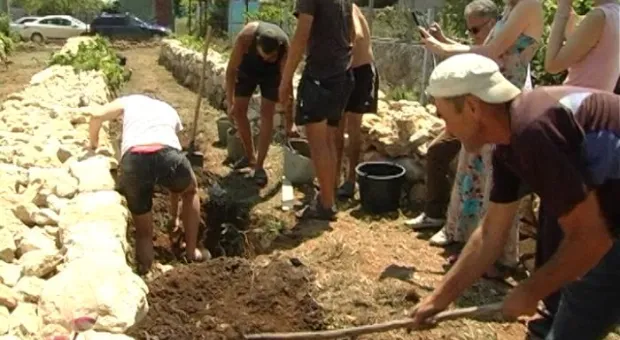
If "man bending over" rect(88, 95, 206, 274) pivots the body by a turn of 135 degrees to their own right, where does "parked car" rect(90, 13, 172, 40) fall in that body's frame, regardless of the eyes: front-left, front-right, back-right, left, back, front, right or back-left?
back-left

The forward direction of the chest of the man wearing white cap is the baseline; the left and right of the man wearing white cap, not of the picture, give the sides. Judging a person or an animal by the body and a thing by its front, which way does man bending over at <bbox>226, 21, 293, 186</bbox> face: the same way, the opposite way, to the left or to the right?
to the left

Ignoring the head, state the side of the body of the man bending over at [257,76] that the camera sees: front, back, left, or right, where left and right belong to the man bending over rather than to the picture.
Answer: front

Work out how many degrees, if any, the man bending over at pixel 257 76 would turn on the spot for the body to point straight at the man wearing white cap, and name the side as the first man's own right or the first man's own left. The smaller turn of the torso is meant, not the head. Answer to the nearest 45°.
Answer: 0° — they already face them

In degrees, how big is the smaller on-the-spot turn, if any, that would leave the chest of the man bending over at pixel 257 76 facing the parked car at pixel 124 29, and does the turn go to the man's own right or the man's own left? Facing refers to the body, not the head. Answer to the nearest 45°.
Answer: approximately 180°

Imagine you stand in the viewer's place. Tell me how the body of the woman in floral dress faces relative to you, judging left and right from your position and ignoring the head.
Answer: facing to the left of the viewer

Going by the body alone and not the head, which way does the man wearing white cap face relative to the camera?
to the viewer's left

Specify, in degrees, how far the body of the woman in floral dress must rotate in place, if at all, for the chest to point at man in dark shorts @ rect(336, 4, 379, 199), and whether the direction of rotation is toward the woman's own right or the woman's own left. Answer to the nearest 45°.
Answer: approximately 45° to the woman's own right

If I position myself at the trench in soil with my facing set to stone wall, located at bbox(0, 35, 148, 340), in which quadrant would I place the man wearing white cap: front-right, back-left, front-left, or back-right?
back-left

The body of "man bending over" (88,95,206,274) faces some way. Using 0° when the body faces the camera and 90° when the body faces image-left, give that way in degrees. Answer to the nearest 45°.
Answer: approximately 180°
